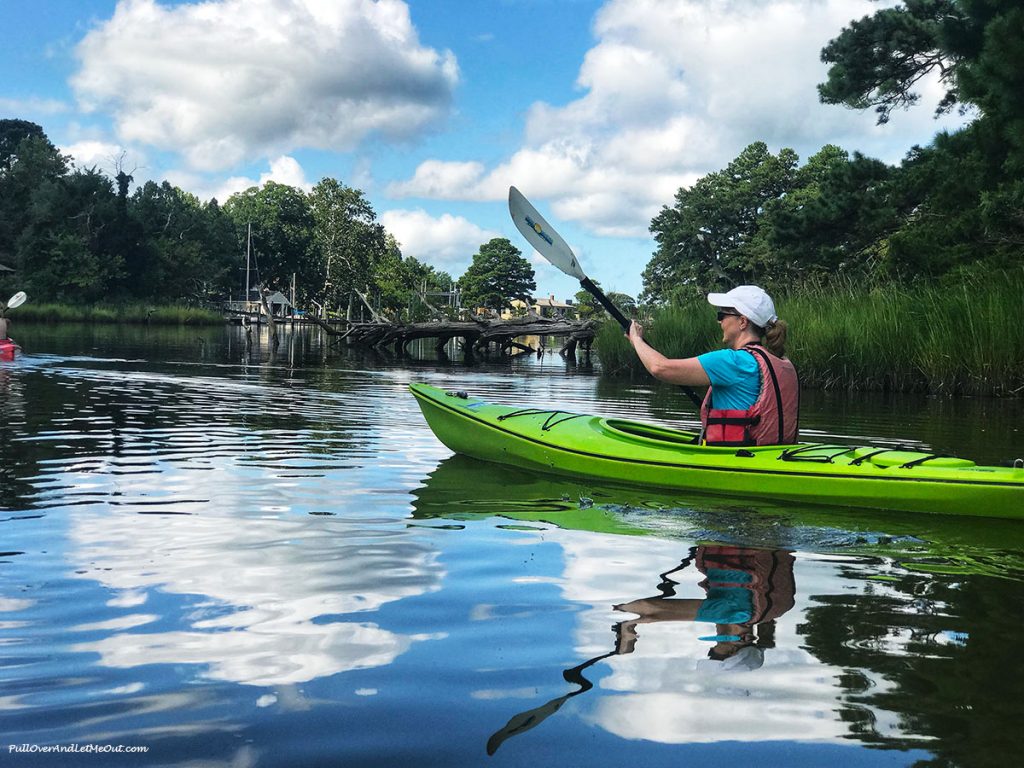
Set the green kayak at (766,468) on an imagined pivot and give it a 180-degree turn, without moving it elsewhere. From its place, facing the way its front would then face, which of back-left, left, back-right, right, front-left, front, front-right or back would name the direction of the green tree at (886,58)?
left

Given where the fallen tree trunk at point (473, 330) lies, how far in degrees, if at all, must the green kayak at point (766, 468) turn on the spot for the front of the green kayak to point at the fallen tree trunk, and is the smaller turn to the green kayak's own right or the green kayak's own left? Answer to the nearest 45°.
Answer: approximately 90° to the green kayak's own right

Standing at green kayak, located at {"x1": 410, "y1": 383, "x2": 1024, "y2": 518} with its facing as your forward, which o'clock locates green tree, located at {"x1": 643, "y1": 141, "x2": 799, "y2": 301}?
The green tree is roughly at 3 o'clock from the green kayak.

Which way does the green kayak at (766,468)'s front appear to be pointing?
to the viewer's left

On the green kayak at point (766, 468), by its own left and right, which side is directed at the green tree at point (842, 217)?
right

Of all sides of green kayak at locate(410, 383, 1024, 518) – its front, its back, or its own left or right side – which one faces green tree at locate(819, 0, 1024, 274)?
right
